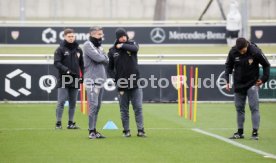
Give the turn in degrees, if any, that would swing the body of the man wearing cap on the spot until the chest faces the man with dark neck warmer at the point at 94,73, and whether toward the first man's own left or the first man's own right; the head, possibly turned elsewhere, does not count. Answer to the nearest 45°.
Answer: approximately 90° to the first man's own right

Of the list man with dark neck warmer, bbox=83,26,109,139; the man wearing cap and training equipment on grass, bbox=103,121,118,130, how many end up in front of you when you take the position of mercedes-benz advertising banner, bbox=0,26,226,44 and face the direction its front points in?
3

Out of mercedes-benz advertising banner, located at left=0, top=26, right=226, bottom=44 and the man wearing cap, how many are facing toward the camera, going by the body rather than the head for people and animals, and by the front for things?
2

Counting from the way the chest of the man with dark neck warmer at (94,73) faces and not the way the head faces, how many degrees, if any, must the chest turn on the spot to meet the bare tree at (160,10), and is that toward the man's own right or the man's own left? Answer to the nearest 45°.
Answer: approximately 135° to the man's own left

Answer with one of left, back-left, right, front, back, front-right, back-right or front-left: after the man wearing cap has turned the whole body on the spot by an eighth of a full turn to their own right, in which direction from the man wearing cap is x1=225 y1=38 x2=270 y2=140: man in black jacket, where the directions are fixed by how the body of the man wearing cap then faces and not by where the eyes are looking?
back-left

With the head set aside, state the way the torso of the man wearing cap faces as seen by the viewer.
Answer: toward the camera

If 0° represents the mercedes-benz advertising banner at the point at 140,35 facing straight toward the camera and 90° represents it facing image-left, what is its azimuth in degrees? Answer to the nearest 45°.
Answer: approximately 0°

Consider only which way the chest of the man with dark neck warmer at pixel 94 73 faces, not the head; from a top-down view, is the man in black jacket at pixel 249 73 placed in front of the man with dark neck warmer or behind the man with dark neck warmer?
in front

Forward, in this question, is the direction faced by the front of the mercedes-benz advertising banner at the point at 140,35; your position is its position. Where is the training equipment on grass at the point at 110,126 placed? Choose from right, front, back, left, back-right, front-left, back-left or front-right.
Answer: front

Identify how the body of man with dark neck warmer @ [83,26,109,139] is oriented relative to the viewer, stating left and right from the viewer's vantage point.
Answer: facing the viewer and to the right of the viewer

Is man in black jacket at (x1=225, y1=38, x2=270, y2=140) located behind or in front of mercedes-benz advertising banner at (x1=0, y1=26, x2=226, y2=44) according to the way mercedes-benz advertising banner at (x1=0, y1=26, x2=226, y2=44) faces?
in front
